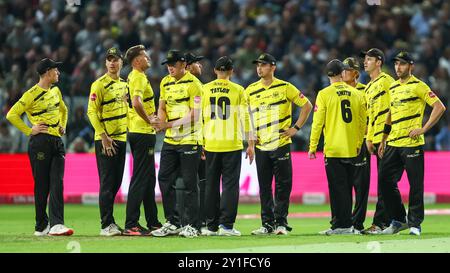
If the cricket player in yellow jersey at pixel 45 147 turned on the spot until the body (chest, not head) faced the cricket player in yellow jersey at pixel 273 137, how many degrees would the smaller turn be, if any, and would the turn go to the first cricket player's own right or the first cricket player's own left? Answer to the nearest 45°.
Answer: approximately 45° to the first cricket player's own left

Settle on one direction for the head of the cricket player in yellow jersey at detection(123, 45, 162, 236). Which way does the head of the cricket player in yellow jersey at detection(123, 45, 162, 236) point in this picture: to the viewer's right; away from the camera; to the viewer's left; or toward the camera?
to the viewer's right

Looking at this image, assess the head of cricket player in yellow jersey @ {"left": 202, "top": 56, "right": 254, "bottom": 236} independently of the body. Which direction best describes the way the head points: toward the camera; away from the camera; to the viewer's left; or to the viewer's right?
away from the camera

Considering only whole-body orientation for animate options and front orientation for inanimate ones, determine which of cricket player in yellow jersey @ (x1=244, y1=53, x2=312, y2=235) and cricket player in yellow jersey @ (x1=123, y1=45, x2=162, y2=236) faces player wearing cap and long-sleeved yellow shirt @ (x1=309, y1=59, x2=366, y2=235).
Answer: cricket player in yellow jersey @ (x1=123, y1=45, x2=162, y2=236)

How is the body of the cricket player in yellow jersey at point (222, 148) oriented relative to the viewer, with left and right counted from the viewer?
facing away from the viewer

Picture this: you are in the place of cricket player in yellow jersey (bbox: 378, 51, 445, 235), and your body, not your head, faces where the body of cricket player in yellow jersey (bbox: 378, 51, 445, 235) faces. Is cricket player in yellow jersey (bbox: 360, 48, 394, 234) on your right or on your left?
on your right

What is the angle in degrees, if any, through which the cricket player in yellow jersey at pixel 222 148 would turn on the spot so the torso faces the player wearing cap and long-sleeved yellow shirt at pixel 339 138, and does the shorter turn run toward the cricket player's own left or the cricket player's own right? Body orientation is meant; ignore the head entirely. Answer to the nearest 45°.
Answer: approximately 90° to the cricket player's own right
